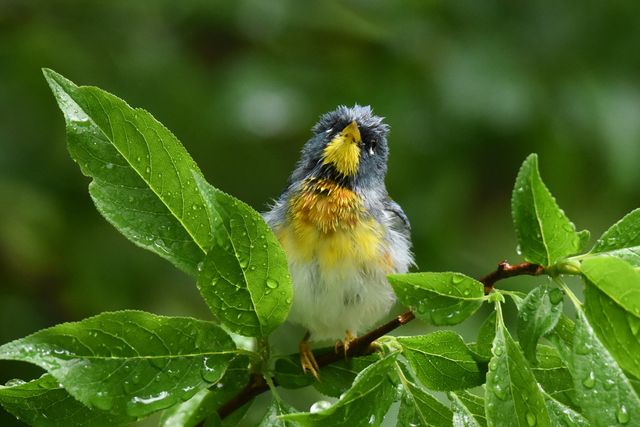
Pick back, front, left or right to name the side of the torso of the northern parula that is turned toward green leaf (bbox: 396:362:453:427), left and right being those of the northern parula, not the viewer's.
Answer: left

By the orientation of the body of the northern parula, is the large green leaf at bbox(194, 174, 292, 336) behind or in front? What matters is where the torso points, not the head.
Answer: in front

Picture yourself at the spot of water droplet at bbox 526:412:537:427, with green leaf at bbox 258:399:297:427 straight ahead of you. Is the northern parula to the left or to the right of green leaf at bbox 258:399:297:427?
right

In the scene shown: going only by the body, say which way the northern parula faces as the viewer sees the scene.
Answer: toward the camera

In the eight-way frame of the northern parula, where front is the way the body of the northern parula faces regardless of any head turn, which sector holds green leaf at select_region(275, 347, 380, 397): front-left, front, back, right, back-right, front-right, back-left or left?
front

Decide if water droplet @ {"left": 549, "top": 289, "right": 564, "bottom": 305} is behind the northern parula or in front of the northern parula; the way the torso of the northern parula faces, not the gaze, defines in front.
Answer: in front

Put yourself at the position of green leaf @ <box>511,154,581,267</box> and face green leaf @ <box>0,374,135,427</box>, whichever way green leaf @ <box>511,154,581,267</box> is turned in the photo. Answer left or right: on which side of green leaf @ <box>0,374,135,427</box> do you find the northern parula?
right

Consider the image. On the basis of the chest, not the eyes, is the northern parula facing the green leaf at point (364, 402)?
yes
